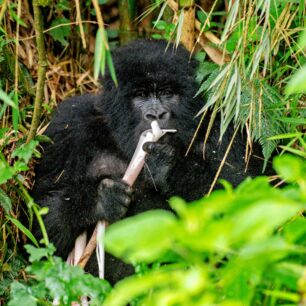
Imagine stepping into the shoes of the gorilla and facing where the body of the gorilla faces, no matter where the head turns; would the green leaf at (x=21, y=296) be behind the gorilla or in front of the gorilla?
in front

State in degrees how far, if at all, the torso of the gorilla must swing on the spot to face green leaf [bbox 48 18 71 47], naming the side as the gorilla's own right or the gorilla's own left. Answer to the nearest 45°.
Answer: approximately 180°

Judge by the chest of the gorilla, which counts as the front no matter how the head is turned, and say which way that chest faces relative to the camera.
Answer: toward the camera

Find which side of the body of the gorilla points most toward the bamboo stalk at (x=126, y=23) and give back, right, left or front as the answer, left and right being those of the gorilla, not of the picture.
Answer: back

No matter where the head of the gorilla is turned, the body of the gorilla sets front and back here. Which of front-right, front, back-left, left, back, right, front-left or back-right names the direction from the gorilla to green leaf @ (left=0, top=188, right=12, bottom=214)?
front-right

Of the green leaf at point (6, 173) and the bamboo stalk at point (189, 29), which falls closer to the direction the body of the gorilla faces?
the green leaf

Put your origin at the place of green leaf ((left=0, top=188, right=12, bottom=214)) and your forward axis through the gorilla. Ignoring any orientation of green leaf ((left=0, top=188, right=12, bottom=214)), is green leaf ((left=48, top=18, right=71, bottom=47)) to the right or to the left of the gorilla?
left

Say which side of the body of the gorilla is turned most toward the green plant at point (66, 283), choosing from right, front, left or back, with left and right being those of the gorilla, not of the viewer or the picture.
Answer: front

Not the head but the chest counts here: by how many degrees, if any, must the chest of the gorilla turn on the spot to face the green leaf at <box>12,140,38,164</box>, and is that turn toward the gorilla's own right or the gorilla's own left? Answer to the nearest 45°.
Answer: approximately 45° to the gorilla's own right

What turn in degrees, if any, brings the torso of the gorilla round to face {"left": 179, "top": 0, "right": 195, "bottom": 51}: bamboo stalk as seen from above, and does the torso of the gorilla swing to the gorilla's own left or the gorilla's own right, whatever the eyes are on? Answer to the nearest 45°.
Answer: approximately 135° to the gorilla's own left
